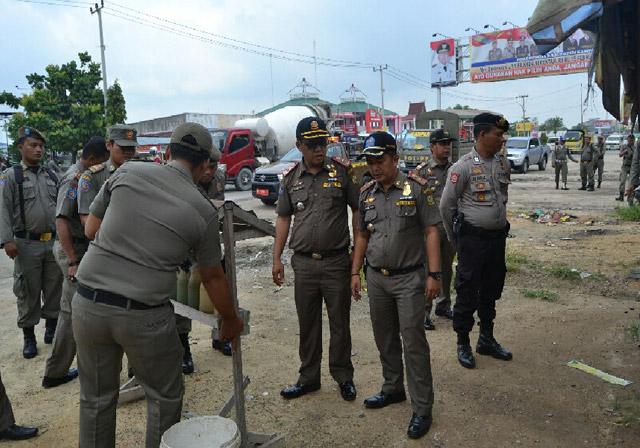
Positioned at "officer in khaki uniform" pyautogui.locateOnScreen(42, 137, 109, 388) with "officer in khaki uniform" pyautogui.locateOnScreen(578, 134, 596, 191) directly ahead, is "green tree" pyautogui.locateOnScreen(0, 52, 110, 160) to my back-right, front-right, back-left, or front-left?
front-left

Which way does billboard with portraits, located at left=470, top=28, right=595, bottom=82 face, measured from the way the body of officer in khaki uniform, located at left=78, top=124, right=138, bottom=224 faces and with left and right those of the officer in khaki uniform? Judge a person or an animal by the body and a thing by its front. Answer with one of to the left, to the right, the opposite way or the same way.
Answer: to the right

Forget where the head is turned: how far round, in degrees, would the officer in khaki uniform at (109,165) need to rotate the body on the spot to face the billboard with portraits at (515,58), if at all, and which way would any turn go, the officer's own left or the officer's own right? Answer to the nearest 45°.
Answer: approximately 90° to the officer's own left

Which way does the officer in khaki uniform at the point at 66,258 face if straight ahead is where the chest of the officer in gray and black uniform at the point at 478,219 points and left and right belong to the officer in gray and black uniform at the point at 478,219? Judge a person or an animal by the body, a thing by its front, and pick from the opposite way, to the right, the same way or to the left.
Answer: to the left

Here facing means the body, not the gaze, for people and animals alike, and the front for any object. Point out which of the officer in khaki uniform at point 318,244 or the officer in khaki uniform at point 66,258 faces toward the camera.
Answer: the officer in khaki uniform at point 318,244

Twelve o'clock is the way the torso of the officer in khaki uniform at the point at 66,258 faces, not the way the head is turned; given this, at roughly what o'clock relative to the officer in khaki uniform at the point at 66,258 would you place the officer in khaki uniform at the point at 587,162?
the officer in khaki uniform at the point at 587,162 is roughly at 11 o'clock from the officer in khaki uniform at the point at 66,258.

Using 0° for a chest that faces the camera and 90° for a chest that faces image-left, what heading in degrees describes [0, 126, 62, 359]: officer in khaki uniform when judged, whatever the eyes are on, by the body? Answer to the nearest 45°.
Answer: approximately 315°

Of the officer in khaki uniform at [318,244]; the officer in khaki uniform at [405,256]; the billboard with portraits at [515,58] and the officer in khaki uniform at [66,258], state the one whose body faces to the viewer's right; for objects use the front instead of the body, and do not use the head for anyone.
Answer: the officer in khaki uniform at [66,258]

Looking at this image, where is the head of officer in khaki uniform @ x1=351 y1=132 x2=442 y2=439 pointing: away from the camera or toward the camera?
toward the camera

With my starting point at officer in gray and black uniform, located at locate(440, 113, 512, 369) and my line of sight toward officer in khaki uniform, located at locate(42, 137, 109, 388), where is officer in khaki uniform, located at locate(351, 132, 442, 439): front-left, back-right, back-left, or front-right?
front-left

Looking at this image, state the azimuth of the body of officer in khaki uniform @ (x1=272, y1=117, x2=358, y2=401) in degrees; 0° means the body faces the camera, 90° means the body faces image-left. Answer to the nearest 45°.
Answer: approximately 0°

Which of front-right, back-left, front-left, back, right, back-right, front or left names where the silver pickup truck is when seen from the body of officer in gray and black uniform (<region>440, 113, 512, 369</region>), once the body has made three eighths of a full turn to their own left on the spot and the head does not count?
front

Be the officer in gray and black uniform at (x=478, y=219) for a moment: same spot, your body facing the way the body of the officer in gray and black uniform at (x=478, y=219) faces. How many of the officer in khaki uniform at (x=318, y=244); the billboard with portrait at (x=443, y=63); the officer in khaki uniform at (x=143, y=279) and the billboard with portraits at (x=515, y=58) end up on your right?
2

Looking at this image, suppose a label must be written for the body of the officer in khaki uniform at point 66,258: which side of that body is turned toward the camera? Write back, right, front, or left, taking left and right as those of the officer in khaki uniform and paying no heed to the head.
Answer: right

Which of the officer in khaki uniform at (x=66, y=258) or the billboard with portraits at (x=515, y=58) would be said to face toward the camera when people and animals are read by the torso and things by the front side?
the billboard with portraits

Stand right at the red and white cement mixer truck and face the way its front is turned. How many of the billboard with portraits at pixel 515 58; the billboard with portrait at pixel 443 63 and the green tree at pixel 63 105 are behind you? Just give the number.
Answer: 2
